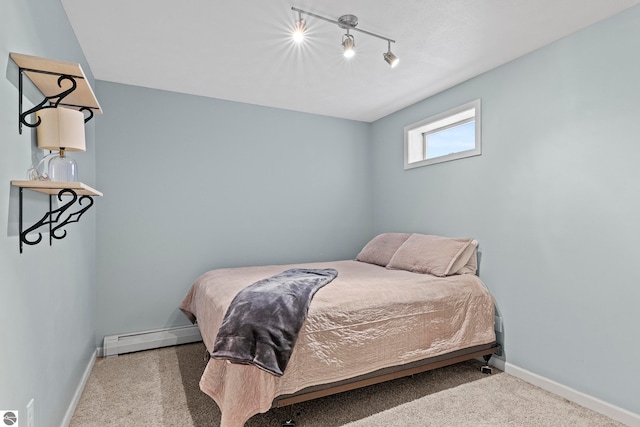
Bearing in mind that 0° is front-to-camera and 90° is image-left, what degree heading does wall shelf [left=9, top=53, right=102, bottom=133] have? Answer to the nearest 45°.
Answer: approximately 270°

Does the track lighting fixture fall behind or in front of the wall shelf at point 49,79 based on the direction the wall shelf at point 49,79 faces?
in front

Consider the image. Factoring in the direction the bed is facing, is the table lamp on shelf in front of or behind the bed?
in front

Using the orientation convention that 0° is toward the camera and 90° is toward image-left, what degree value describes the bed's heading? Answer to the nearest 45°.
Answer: approximately 45°

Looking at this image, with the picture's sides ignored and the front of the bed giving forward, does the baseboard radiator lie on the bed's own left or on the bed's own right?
on the bed's own right

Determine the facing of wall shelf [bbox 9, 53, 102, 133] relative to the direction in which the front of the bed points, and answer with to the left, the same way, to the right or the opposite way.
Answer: the opposite way

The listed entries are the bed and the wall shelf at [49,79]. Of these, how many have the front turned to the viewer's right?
1
